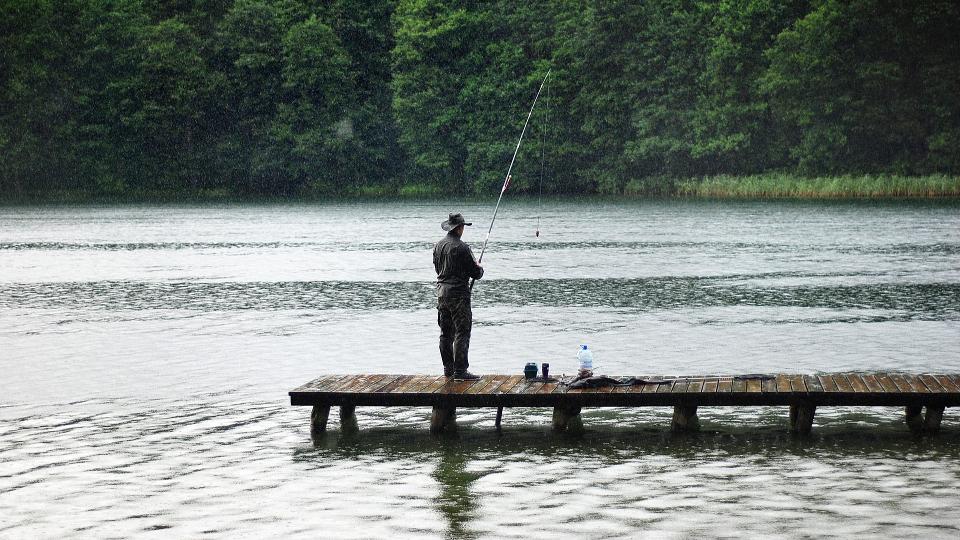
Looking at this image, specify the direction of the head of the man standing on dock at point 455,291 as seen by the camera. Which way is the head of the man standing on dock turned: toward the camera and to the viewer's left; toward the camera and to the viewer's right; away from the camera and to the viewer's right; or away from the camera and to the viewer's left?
away from the camera and to the viewer's right

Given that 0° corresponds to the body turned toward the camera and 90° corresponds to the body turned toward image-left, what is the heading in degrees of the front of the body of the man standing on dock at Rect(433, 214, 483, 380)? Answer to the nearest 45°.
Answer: approximately 225°
